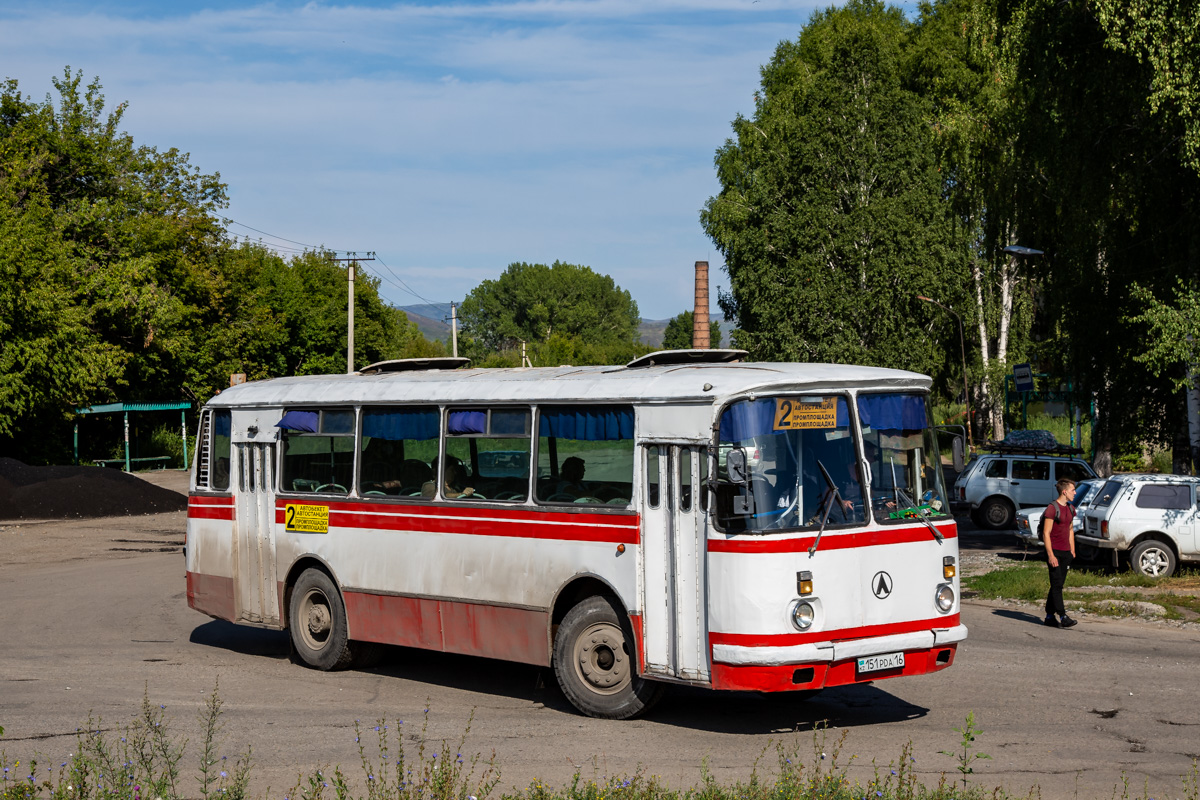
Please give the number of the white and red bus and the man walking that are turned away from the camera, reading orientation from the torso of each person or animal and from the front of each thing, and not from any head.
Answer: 0

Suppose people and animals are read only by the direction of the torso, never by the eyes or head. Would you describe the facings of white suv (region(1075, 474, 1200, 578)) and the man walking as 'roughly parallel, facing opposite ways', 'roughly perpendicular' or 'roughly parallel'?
roughly perpendicular

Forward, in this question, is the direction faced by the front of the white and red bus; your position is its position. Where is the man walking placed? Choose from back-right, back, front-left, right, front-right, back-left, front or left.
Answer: left

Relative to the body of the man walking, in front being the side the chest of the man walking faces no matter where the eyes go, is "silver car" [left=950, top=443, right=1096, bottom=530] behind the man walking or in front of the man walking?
behind

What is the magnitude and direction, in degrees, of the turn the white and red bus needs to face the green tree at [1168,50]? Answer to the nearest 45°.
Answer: approximately 90° to its left

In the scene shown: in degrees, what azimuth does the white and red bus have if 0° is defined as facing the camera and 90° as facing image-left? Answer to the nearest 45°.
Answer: approximately 315°

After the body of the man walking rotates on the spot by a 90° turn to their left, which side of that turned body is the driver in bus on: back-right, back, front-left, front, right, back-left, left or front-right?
back-right

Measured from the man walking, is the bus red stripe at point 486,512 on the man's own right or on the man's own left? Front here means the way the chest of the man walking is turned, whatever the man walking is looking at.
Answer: on the man's own right

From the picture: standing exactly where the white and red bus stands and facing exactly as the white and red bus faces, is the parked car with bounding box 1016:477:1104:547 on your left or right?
on your left
